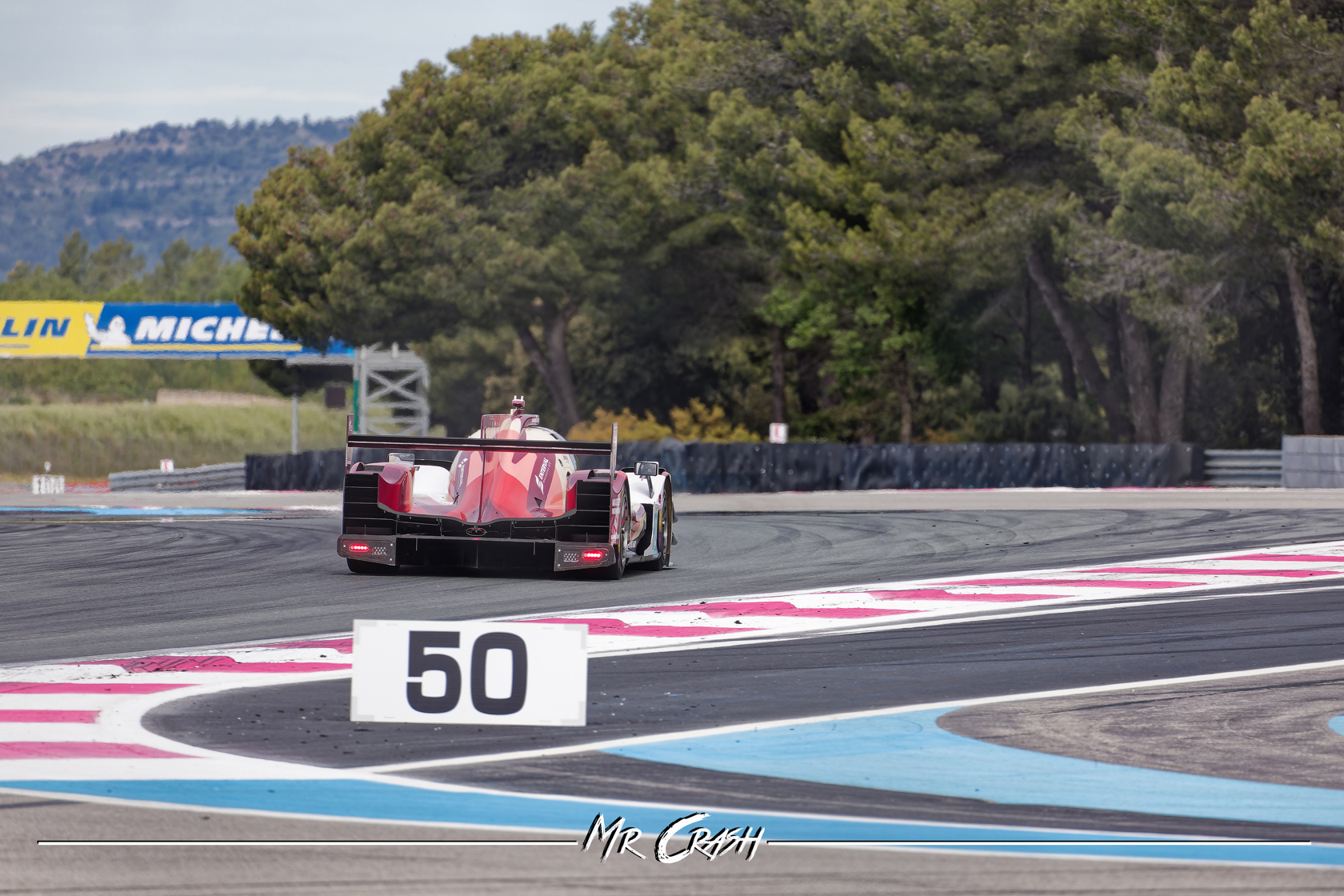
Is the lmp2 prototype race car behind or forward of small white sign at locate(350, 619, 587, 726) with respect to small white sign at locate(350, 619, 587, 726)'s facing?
behind

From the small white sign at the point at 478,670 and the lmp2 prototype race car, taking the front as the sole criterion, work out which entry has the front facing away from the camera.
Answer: the lmp2 prototype race car

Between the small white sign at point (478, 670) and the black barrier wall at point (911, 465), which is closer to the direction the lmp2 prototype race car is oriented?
the black barrier wall

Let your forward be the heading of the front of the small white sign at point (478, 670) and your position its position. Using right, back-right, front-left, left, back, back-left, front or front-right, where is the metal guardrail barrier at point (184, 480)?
back

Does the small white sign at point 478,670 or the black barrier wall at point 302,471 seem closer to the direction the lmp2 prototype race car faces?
the black barrier wall

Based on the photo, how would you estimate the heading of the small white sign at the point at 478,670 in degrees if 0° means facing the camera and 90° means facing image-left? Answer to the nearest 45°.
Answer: approximately 0°

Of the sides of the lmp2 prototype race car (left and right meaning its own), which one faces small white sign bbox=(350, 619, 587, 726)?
back

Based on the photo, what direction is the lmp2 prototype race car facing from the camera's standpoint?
away from the camera

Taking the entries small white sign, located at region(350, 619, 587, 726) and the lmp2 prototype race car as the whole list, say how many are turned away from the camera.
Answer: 1

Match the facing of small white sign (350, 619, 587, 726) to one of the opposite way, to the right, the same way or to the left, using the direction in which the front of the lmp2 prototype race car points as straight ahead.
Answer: the opposite way

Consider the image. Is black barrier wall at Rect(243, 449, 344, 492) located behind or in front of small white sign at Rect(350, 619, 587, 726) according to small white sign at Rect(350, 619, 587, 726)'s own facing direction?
behind
